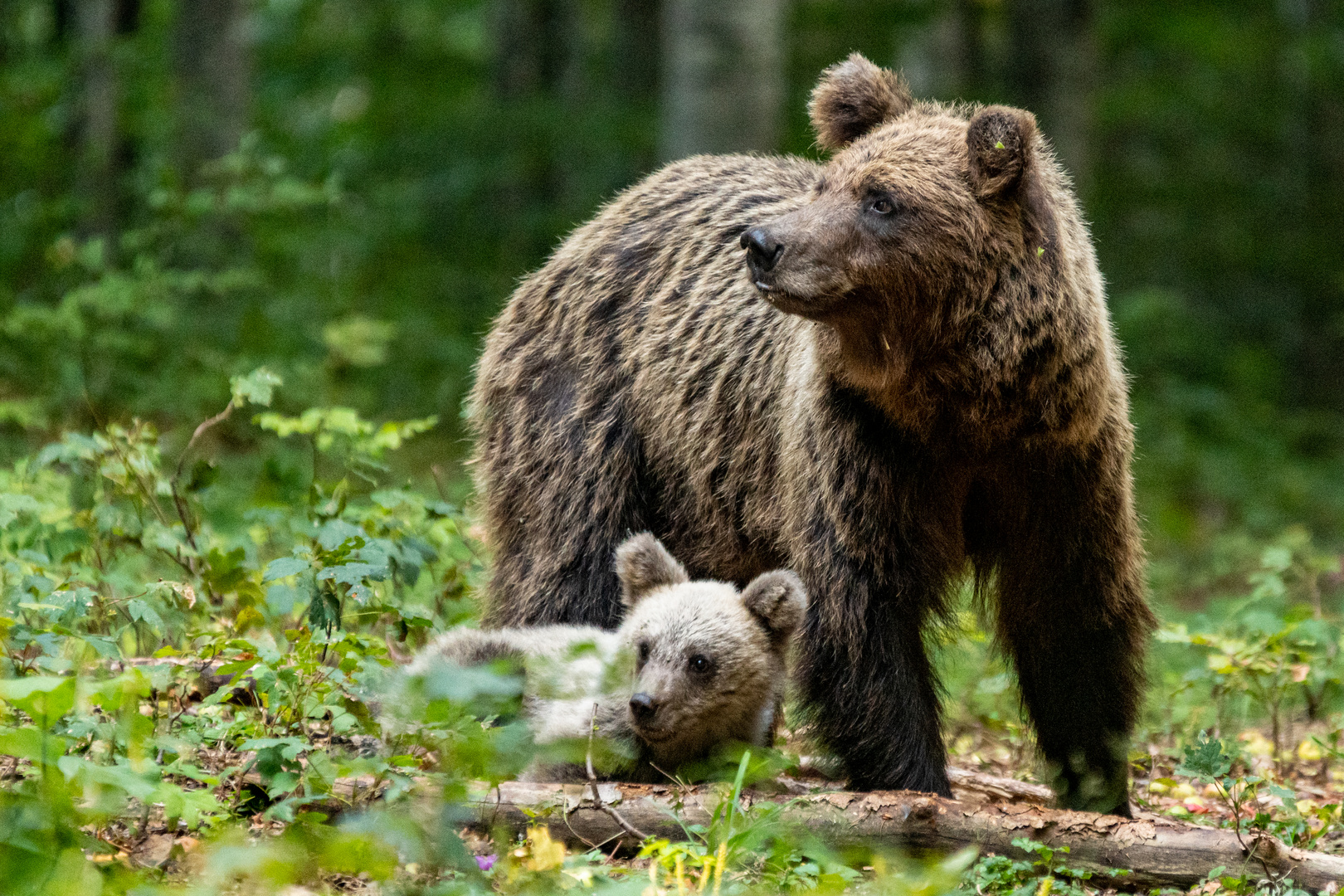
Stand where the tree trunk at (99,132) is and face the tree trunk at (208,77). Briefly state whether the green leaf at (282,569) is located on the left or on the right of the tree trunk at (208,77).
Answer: right

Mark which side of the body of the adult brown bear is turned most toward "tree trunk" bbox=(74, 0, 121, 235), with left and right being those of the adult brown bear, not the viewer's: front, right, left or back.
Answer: back

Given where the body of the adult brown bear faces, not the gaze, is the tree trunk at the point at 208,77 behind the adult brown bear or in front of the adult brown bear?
behind

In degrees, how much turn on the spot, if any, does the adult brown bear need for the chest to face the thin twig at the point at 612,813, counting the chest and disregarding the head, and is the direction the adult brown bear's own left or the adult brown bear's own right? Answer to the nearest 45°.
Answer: approximately 90° to the adult brown bear's own right

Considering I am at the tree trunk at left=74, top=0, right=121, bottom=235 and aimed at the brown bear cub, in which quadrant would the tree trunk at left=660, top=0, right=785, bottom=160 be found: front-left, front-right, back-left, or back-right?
front-left

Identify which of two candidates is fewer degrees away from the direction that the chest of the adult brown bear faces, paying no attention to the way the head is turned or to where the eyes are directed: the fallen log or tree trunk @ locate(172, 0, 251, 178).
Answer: the fallen log

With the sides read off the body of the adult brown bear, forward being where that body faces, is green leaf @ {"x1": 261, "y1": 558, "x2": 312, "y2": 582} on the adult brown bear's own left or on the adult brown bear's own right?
on the adult brown bear's own right

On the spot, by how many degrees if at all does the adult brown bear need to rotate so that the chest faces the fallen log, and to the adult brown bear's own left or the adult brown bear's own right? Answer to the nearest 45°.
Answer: approximately 45° to the adult brown bear's own right

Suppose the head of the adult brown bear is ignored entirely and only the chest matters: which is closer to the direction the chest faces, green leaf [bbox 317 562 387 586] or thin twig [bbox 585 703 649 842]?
the thin twig

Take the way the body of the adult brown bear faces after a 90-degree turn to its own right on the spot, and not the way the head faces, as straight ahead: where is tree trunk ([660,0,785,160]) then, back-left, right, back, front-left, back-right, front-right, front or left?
back-right

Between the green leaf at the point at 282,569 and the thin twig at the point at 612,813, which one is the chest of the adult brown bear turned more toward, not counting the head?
the thin twig
